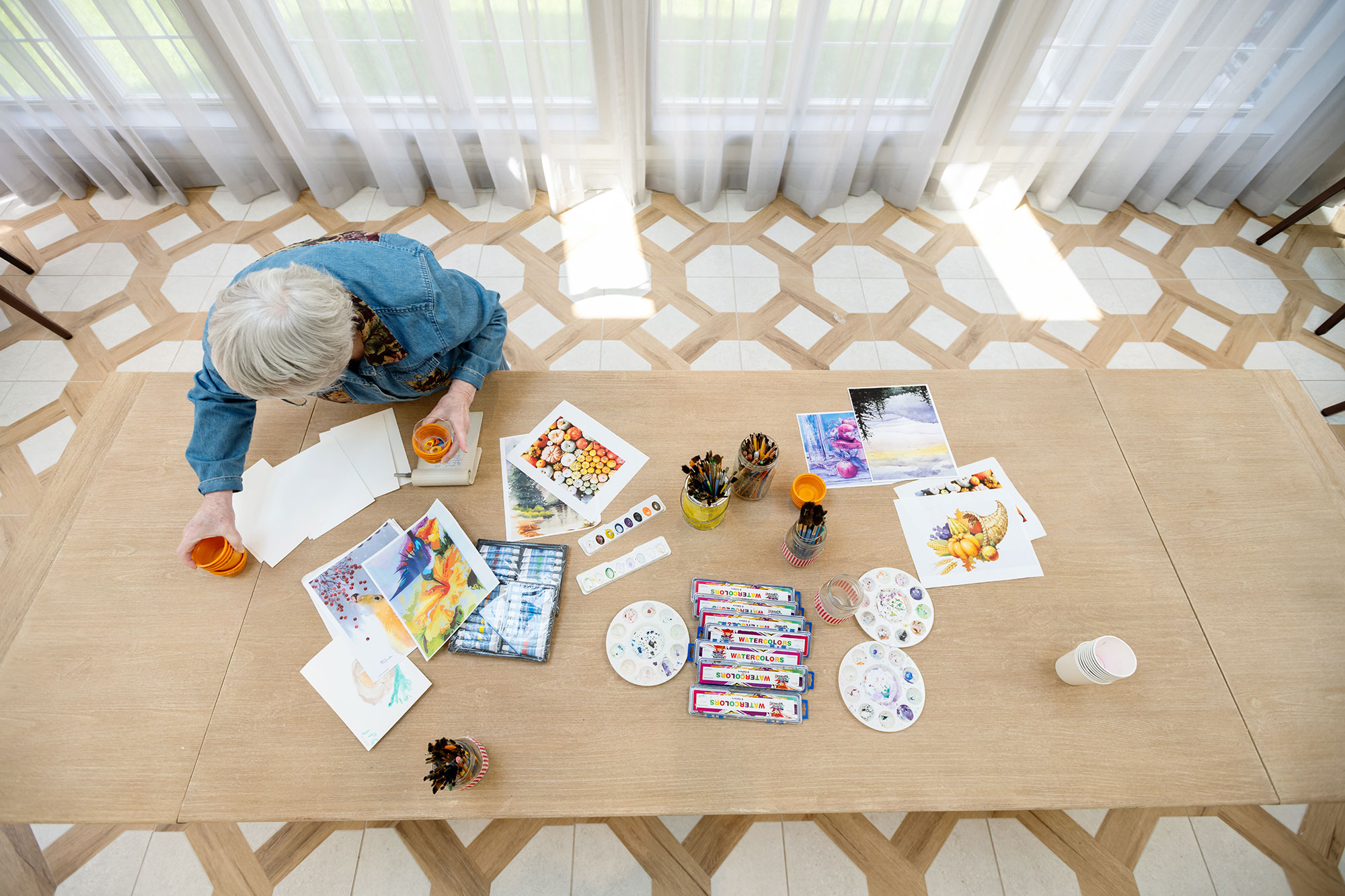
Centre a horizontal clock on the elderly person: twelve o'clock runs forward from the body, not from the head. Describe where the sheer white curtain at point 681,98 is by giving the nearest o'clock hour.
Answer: The sheer white curtain is roughly at 8 o'clock from the elderly person.

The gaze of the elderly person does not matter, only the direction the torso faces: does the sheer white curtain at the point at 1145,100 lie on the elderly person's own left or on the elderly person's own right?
on the elderly person's own left

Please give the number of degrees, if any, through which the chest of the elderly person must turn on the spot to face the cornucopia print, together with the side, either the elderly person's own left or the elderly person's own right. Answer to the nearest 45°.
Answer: approximately 45° to the elderly person's own left

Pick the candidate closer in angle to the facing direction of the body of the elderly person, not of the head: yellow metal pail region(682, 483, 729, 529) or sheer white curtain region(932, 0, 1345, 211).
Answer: the yellow metal pail

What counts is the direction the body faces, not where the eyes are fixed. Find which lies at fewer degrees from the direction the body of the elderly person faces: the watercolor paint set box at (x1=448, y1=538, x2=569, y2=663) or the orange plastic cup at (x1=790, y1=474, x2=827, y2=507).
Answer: the watercolor paint set box

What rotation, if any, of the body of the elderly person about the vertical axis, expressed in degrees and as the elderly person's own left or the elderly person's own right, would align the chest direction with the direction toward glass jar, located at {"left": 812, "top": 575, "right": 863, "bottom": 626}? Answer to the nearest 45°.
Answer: approximately 45° to the elderly person's own left

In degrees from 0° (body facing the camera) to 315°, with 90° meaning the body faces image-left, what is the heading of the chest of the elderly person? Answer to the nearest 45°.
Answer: approximately 0°

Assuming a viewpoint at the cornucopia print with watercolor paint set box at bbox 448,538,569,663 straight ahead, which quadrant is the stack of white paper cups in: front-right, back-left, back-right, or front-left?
back-left

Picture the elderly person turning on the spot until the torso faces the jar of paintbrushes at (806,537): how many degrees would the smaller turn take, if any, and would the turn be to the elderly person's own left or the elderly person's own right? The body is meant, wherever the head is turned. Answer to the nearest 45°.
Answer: approximately 45° to the elderly person's own left

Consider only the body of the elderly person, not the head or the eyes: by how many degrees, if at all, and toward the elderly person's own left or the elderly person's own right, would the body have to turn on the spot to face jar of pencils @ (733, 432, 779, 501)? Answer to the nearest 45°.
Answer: approximately 45° to the elderly person's own left
